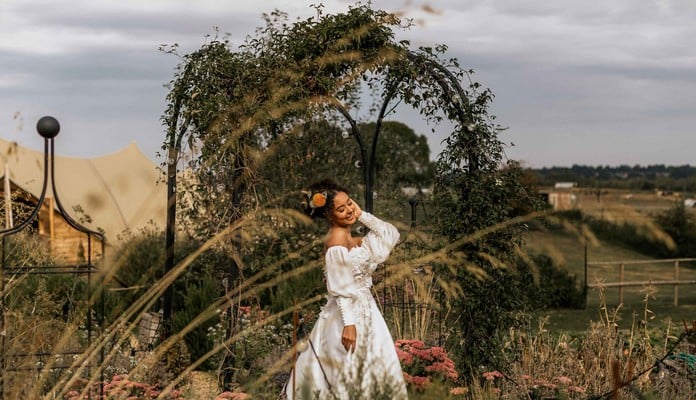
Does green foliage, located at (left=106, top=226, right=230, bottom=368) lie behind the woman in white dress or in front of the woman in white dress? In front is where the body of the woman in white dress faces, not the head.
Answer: behind

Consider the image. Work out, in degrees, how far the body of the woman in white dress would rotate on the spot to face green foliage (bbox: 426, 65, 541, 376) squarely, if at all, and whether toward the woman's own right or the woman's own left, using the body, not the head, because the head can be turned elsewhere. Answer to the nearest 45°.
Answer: approximately 90° to the woman's own left

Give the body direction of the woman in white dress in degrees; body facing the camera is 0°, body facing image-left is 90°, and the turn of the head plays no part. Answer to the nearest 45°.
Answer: approximately 315°
